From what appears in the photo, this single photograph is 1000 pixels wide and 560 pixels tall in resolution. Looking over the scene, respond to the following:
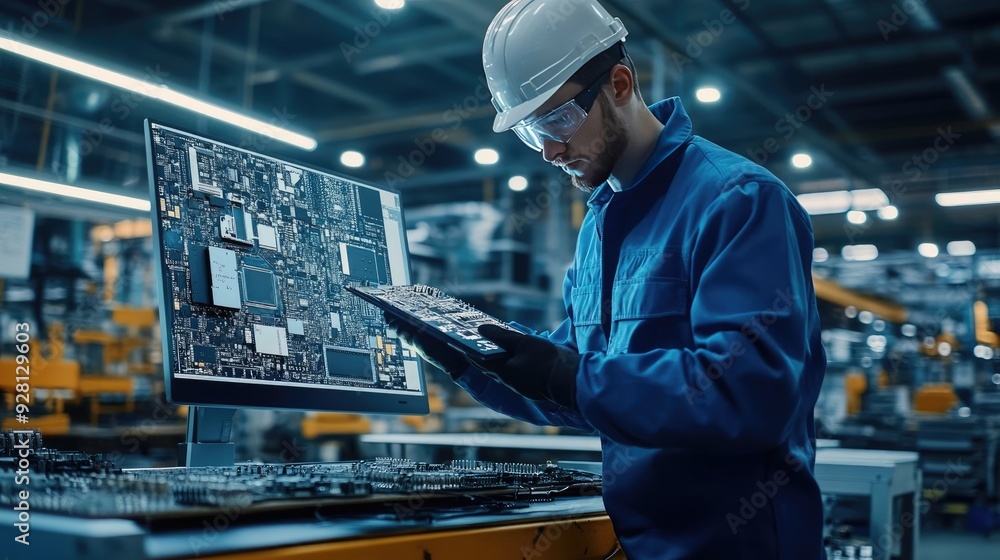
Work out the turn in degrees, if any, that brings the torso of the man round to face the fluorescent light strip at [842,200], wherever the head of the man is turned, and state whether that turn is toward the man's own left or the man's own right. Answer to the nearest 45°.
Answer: approximately 135° to the man's own right

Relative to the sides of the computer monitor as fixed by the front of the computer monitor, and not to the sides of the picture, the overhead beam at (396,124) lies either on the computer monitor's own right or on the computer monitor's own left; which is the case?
on the computer monitor's own left

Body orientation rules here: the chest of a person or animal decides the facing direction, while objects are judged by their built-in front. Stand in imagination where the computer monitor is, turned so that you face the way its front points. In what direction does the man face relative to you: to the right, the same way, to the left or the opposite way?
to the right

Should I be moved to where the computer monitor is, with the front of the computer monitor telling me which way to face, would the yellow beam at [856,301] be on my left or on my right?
on my left

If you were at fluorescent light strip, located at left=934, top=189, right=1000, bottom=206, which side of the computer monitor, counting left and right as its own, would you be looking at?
left

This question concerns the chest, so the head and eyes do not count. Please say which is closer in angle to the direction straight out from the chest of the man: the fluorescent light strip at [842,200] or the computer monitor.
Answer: the computer monitor

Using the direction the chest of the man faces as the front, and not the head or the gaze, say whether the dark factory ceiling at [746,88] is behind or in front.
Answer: behind

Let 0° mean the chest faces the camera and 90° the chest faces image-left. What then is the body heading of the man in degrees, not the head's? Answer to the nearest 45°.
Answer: approximately 45°

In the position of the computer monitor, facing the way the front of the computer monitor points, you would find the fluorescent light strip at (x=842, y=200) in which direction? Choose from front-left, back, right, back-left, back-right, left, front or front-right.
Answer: left

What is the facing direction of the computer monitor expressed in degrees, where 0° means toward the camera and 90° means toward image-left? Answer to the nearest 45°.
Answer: approximately 315°
